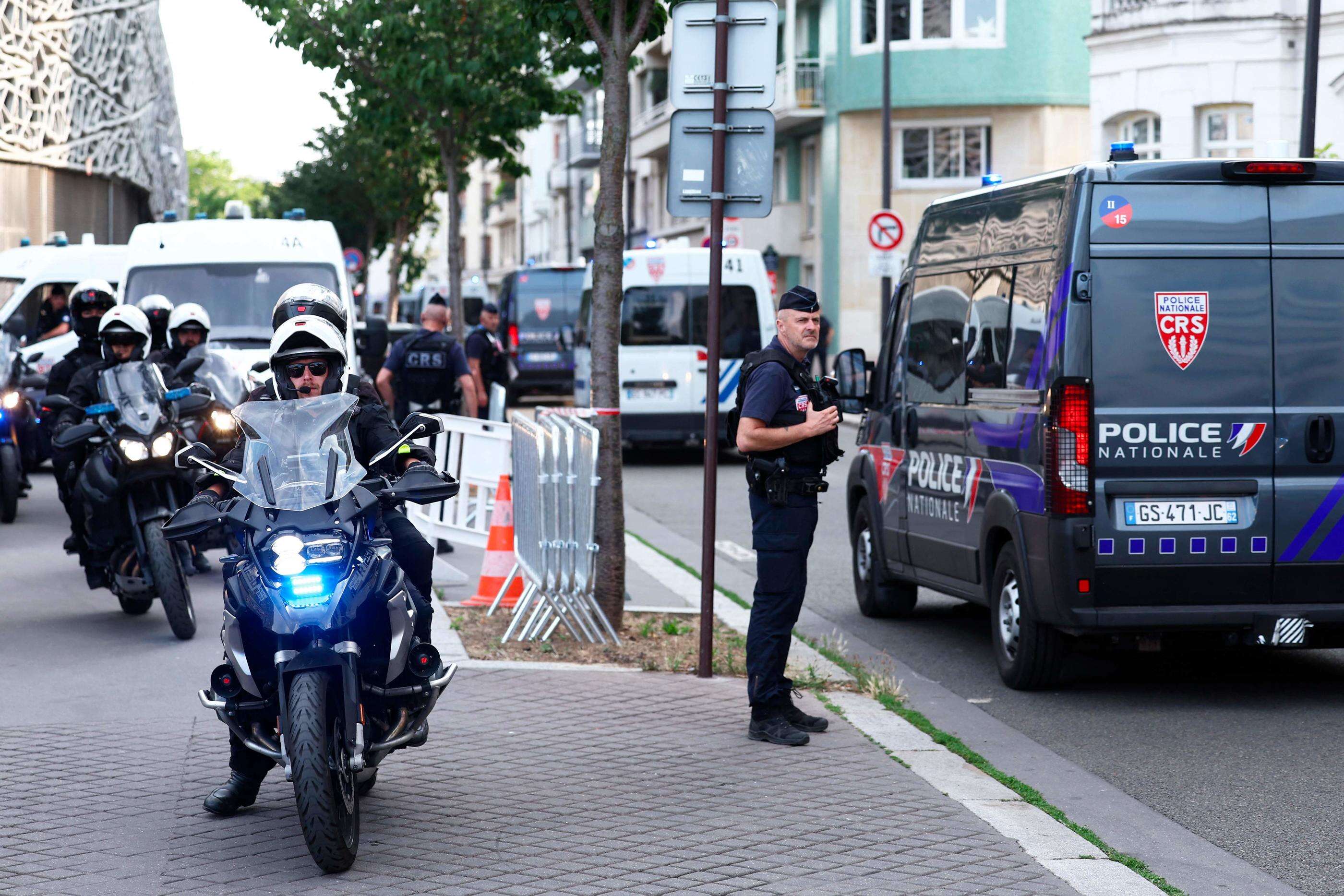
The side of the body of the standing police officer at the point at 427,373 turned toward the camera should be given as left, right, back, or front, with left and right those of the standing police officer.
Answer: back

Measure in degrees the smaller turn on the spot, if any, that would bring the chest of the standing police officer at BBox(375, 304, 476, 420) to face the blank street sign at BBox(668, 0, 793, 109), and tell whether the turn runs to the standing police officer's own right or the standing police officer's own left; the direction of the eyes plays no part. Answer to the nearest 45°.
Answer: approximately 180°

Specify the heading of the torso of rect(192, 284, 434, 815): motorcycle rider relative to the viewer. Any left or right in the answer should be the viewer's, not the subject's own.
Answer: facing the viewer

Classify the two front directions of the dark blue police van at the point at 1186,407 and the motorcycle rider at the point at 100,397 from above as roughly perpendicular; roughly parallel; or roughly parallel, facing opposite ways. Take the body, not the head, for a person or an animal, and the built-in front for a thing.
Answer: roughly parallel, facing opposite ways

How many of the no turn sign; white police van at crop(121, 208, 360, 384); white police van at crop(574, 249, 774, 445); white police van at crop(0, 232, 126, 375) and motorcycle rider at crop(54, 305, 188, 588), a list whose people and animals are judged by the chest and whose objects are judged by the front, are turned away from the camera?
1

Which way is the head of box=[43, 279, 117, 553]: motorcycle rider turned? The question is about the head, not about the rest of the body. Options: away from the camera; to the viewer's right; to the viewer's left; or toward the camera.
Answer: toward the camera

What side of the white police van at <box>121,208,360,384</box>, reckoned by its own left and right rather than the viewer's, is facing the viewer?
front

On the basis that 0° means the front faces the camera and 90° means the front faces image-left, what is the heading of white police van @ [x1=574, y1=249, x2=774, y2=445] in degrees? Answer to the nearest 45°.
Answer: approximately 180°

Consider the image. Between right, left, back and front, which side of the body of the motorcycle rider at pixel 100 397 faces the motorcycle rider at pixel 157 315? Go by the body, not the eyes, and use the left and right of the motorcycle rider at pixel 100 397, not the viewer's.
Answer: back

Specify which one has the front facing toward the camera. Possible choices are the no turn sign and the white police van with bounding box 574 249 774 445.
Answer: the no turn sign

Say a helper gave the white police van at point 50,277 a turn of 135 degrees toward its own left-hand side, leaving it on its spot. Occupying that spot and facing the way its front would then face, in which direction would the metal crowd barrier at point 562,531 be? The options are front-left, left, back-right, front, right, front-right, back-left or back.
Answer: right

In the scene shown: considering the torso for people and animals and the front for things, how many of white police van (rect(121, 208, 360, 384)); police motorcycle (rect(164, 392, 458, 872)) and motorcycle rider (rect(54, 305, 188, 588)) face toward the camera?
3

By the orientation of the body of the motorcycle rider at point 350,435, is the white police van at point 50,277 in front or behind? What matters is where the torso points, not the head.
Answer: behind

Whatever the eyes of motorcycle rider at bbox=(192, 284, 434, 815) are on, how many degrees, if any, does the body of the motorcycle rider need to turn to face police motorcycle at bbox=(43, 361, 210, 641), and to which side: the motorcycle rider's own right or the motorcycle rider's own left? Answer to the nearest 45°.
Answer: approximately 180°

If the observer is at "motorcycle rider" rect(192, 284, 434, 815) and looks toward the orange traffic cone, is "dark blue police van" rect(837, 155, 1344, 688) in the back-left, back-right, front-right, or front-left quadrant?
front-right
